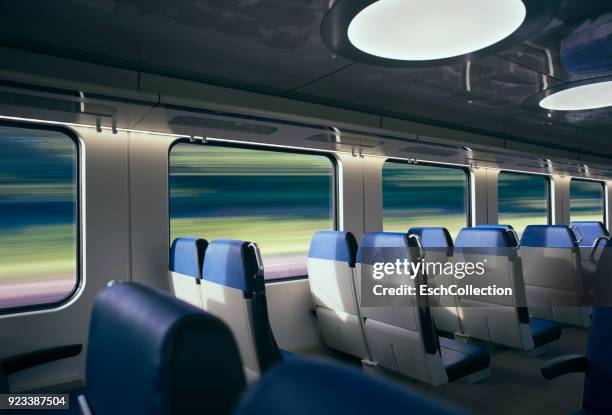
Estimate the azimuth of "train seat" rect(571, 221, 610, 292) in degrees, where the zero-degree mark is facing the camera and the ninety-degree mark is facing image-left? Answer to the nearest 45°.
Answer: approximately 225°

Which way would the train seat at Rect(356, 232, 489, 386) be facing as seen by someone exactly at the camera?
facing away from the viewer and to the right of the viewer

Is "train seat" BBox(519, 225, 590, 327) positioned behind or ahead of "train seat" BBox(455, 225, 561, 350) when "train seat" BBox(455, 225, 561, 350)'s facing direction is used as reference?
ahead

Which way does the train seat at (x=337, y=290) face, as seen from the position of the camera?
facing away from the viewer and to the right of the viewer

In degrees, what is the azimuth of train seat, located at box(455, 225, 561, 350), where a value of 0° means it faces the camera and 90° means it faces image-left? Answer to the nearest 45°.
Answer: approximately 225°

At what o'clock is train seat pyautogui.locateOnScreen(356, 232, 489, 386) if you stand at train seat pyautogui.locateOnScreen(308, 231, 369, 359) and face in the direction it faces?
train seat pyautogui.locateOnScreen(356, 232, 489, 386) is roughly at 3 o'clock from train seat pyautogui.locateOnScreen(308, 231, 369, 359).

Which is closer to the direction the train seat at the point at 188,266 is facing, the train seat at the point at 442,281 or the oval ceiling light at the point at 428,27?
the train seat

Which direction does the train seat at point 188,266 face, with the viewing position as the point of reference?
facing away from the viewer and to the right of the viewer

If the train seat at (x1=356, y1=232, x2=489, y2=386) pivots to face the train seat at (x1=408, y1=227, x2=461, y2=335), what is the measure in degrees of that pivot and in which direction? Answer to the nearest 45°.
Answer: approximately 45° to its left

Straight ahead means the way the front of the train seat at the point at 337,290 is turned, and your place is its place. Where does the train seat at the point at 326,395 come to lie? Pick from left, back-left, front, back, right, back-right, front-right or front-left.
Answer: back-right

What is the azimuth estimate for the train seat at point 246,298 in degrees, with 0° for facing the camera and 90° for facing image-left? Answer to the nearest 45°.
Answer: approximately 225°

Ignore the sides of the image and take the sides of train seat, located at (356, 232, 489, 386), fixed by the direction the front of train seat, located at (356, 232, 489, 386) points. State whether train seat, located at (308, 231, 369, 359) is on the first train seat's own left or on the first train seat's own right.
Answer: on the first train seat's own left

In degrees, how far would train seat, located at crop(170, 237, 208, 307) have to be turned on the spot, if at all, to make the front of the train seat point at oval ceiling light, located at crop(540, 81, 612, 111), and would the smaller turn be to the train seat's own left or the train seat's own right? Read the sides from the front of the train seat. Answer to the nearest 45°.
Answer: approximately 45° to the train seat's own right

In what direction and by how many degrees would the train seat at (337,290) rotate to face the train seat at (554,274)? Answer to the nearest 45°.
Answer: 0° — it already faces it

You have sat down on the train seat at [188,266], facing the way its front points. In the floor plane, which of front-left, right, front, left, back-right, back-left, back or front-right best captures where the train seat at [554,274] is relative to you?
front-right

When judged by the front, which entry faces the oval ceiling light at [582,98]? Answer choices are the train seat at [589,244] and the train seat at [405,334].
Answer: the train seat at [405,334]
